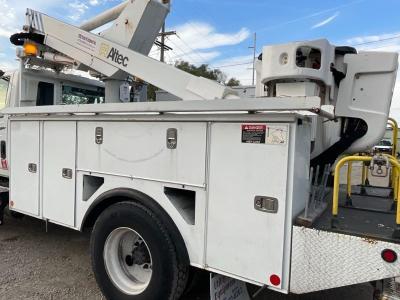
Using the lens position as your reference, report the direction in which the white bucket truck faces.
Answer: facing away from the viewer and to the left of the viewer
